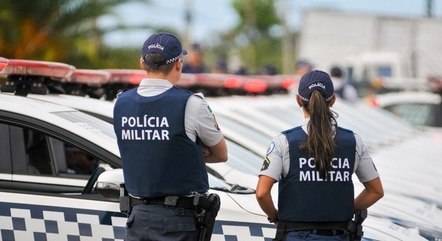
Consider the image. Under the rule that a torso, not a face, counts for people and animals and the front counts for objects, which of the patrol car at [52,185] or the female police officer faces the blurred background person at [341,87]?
the female police officer

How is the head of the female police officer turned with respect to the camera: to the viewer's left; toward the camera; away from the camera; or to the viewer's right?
away from the camera

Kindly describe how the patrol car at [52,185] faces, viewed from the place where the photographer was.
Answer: facing the viewer and to the right of the viewer

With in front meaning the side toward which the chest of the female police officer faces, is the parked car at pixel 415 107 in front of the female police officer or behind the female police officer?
in front

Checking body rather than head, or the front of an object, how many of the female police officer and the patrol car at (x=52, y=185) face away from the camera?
1

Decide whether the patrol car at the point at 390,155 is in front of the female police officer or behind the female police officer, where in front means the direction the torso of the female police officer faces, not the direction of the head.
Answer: in front

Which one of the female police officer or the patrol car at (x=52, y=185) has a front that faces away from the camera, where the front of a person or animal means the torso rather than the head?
the female police officer

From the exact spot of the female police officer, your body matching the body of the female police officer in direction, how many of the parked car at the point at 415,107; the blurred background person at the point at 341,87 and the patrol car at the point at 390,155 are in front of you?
3

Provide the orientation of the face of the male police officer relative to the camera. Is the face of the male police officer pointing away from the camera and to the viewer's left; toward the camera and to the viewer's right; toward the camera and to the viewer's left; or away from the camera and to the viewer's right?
away from the camera and to the viewer's right

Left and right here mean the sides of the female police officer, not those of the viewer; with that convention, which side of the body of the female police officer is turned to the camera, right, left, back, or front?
back

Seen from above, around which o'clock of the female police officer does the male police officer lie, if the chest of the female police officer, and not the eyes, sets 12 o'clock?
The male police officer is roughly at 9 o'clock from the female police officer.

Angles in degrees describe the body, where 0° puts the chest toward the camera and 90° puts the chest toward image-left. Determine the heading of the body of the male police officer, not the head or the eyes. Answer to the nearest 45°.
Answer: approximately 225°
